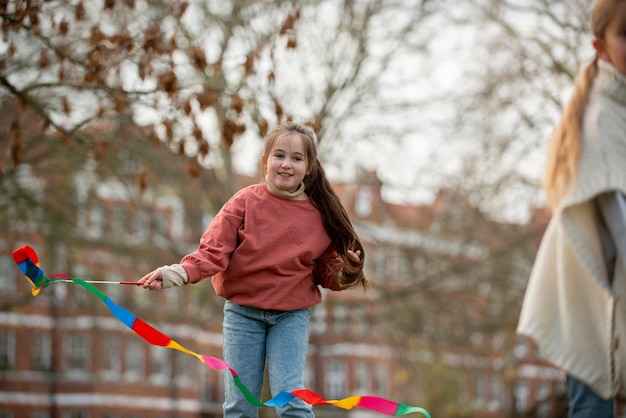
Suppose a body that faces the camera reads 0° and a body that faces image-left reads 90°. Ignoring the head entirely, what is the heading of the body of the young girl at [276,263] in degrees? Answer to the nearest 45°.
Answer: approximately 0°
